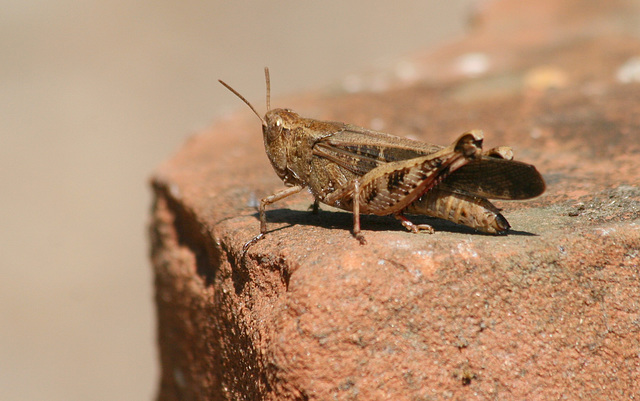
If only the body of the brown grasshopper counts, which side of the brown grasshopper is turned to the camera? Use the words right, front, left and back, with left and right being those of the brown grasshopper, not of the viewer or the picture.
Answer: left
